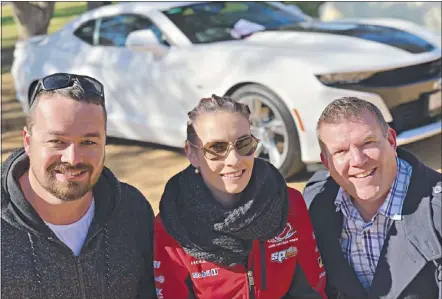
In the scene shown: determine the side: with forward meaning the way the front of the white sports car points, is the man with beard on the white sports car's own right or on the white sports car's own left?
on the white sports car's own right

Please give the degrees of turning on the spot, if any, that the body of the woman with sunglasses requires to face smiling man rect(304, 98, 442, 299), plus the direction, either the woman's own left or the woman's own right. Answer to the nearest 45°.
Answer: approximately 90° to the woman's own left

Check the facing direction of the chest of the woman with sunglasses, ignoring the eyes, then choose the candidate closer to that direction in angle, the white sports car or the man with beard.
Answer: the man with beard

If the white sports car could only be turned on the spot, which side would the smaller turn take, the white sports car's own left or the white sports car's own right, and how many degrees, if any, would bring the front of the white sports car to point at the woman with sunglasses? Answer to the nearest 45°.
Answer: approximately 45° to the white sports car's own right

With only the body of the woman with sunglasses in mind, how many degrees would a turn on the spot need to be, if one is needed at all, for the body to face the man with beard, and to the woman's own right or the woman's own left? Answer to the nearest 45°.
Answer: approximately 90° to the woman's own right

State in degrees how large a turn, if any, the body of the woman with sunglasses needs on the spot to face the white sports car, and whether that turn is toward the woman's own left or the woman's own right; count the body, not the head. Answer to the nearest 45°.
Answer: approximately 180°

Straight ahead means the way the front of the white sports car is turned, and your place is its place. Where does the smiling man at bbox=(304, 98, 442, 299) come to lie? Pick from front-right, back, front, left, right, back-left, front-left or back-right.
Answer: front-right

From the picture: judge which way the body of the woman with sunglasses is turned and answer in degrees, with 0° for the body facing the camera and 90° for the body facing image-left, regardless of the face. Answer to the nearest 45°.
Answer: approximately 0°
